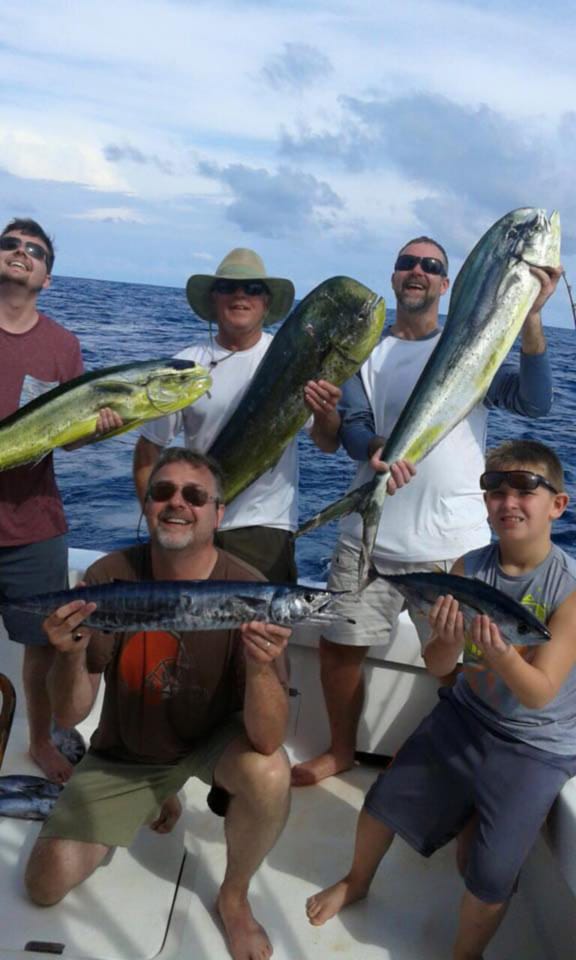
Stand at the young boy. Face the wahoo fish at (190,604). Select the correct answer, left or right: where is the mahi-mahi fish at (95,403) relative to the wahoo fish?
right

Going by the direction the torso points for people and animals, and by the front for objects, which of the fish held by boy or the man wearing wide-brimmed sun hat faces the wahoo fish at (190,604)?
the man wearing wide-brimmed sun hat

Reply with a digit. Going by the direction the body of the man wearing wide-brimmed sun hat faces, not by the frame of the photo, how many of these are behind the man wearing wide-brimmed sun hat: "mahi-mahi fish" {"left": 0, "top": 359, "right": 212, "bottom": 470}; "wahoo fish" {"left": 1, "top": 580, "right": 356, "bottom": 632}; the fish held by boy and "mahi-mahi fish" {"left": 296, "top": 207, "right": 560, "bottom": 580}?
0

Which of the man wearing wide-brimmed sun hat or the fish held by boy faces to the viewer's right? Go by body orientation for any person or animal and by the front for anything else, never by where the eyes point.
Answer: the fish held by boy

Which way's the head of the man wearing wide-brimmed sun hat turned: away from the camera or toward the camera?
toward the camera

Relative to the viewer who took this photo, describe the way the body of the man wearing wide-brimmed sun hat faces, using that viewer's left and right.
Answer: facing the viewer

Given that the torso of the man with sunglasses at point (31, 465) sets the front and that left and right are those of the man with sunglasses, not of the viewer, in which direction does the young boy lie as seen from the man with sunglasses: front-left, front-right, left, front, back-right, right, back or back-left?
front-left

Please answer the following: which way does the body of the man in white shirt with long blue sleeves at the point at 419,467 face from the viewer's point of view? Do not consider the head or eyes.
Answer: toward the camera

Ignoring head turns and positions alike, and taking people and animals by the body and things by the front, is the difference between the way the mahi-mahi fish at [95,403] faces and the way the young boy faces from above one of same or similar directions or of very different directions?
very different directions

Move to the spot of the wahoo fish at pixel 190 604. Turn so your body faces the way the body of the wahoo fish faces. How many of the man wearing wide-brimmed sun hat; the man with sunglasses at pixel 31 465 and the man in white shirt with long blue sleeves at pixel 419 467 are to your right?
0

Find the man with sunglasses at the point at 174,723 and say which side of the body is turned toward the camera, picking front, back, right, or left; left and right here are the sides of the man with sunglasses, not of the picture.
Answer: front

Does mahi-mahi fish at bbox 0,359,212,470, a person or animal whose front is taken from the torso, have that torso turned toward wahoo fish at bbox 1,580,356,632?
no

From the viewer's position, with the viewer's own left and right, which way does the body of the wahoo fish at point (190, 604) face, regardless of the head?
facing to the right of the viewer

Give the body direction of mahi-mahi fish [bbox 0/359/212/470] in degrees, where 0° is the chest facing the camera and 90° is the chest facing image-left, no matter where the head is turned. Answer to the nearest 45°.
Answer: approximately 270°

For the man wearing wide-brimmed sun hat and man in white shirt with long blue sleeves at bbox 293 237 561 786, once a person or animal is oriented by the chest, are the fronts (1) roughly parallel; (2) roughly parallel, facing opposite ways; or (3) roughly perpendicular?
roughly parallel

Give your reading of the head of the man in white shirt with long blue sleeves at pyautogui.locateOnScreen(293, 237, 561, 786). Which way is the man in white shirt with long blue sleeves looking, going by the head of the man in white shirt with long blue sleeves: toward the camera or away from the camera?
toward the camera

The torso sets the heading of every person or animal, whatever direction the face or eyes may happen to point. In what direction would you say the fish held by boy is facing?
to the viewer's right

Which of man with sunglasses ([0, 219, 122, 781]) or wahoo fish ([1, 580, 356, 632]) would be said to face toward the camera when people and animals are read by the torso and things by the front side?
the man with sunglasses
